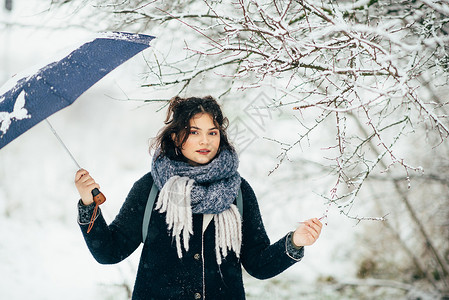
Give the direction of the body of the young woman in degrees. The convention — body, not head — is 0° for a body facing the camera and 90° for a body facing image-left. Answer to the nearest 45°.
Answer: approximately 0°
